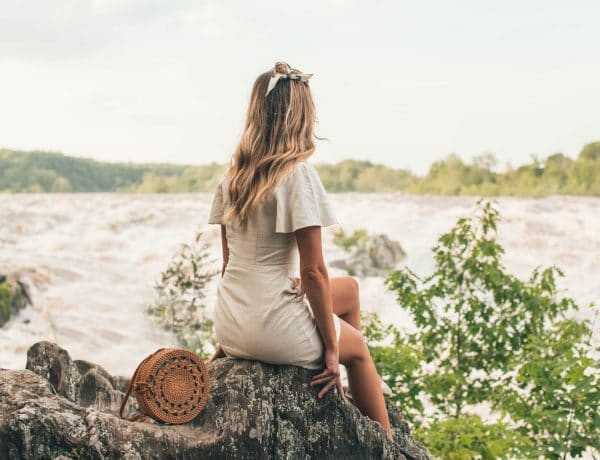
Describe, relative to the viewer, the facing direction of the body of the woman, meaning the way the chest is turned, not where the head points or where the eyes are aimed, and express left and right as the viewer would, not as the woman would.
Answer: facing away from the viewer and to the right of the viewer

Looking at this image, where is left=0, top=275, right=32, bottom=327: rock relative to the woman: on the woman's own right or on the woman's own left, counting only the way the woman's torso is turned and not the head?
on the woman's own left
